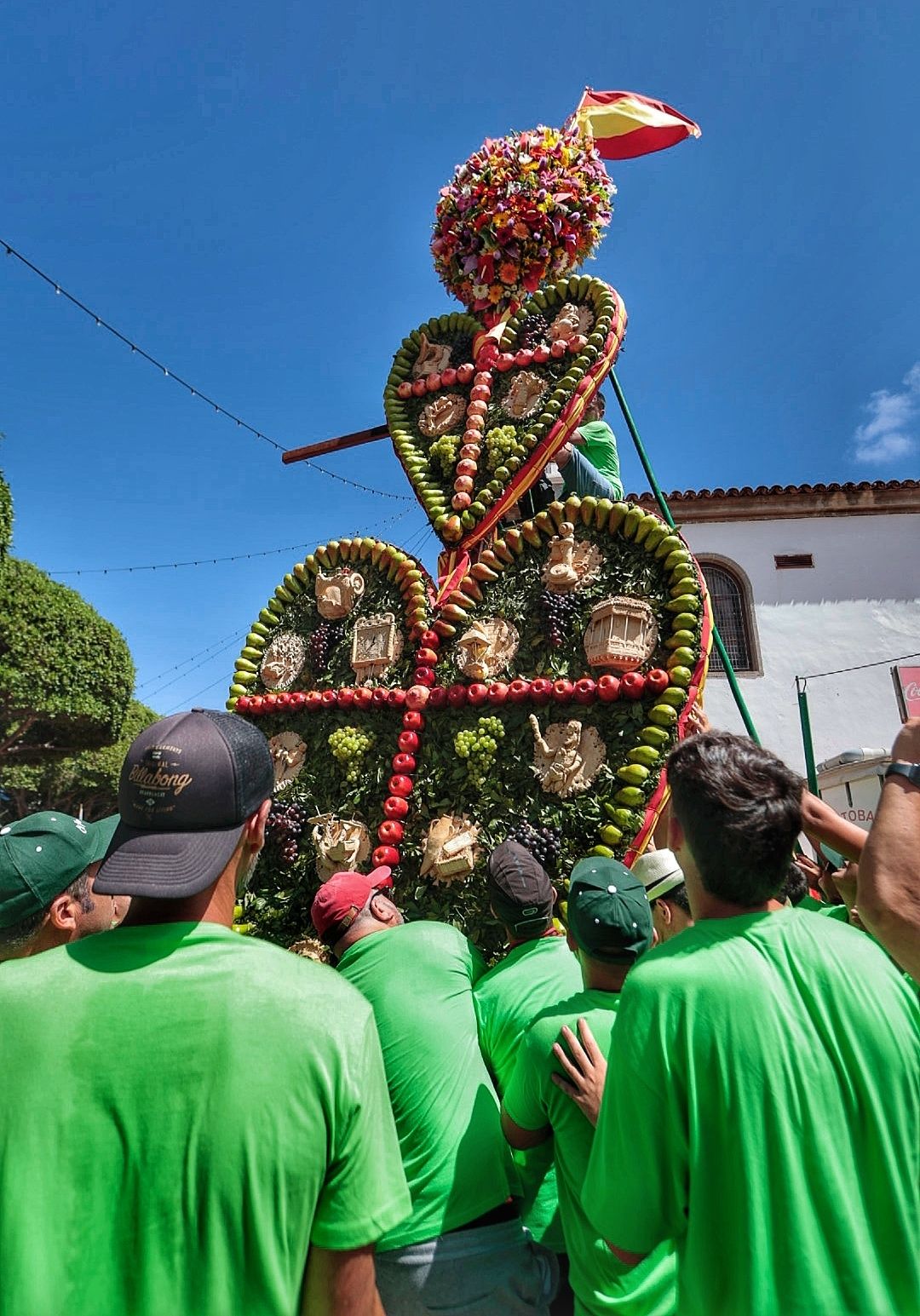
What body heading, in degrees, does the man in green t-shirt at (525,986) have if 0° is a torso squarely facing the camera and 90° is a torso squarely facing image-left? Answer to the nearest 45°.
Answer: approximately 180°

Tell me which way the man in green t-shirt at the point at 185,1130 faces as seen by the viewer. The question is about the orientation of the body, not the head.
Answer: away from the camera

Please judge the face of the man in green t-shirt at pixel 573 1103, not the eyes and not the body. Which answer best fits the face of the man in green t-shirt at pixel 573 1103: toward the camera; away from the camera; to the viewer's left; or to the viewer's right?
away from the camera

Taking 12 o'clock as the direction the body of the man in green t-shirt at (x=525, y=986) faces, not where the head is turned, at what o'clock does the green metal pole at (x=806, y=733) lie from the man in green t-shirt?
The green metal pole is roughly at 1 o'clock from the man in green t-shirt.

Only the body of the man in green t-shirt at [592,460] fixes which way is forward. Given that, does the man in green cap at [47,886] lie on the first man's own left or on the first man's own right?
on the first man's own left

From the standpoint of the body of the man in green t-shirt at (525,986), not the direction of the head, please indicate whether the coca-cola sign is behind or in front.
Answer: in front

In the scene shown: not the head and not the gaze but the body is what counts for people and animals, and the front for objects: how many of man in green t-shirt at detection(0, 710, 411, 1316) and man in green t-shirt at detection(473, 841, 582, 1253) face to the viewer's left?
0

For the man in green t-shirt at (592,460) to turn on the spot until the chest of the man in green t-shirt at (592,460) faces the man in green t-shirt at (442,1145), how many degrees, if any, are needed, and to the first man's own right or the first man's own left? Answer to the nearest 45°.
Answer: approximately 90° to the first man's own left

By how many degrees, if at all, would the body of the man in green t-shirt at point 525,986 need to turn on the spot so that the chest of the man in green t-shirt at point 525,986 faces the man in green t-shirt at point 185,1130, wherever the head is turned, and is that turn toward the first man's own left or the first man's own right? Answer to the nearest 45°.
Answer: approximately 180°

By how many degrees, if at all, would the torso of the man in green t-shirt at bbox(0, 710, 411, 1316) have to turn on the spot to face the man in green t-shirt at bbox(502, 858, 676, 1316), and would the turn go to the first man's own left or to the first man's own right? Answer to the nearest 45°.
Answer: approximately 45° to the first man's own right
